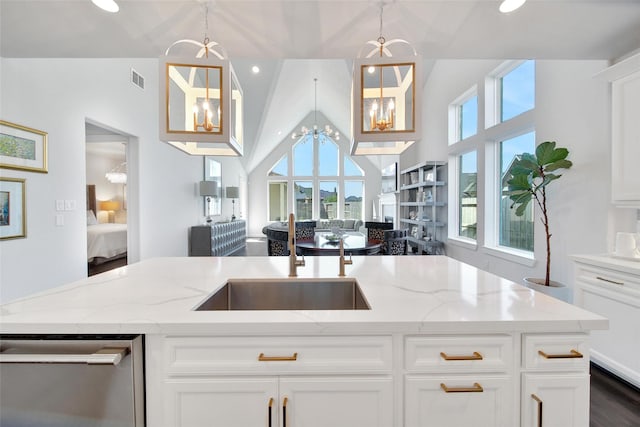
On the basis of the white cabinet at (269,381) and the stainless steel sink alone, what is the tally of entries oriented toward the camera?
2

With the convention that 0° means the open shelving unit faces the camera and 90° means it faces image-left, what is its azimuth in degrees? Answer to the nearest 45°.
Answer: approximately 45°

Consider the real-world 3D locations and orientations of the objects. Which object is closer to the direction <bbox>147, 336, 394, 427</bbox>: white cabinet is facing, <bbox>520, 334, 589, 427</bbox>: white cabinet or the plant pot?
the white cabinet

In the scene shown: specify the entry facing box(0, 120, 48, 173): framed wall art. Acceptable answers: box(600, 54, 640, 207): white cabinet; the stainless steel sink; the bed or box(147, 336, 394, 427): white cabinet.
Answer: box(600, 54, 640, 207): white cabinet

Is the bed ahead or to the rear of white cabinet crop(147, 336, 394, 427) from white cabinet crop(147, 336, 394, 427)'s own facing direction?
to the rear

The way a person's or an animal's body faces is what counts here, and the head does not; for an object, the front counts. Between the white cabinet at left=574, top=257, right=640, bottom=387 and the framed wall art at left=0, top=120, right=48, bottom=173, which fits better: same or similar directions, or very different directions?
very different directions

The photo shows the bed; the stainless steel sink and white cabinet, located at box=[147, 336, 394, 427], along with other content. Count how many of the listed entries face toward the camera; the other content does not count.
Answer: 2

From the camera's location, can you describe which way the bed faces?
facing to the right of the viewer

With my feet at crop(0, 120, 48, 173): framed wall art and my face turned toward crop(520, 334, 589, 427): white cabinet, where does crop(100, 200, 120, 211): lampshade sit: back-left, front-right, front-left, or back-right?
back-left
